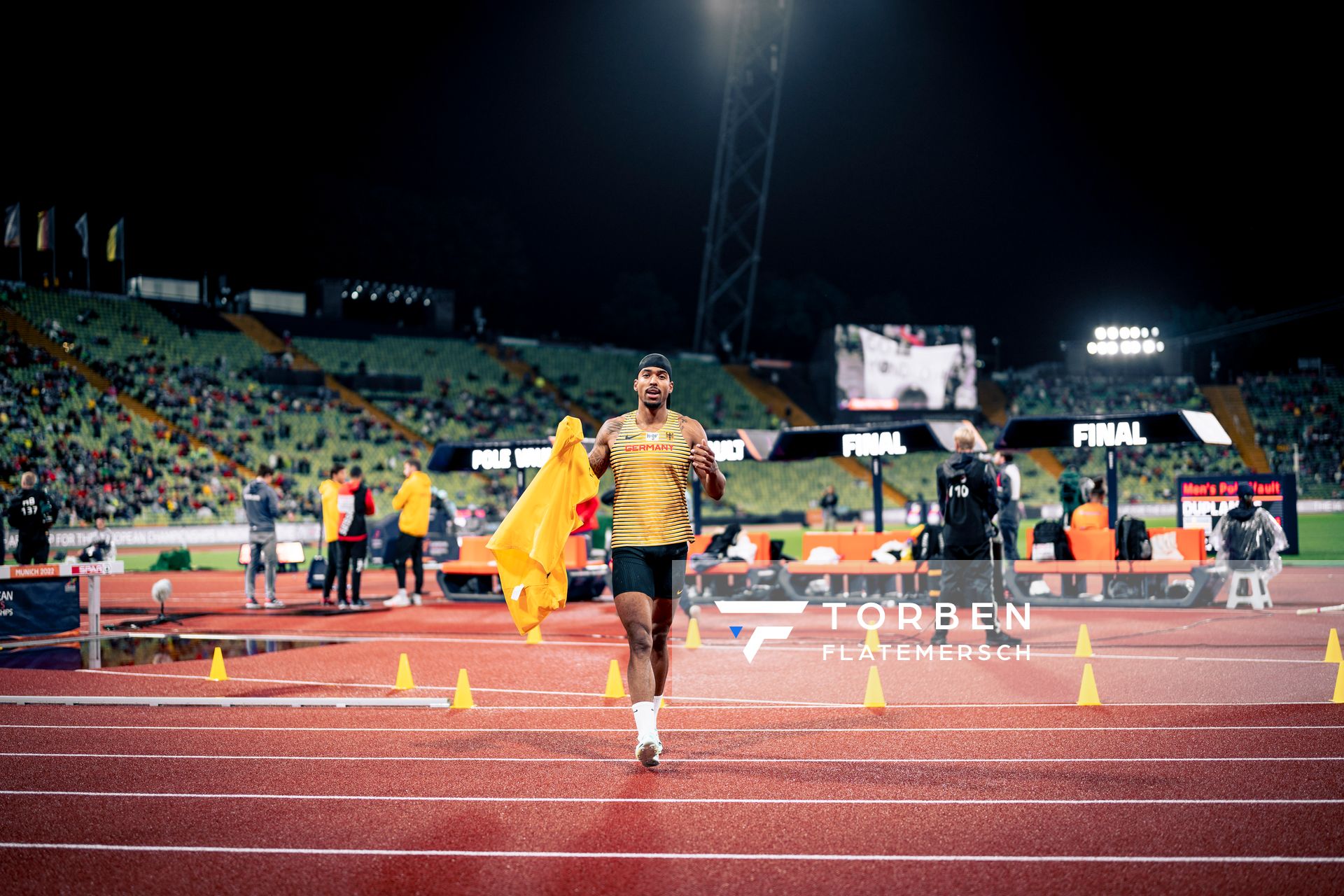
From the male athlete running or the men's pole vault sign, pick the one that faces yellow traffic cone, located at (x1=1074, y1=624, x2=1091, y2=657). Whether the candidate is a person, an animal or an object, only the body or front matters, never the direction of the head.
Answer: the men's pole vault sign

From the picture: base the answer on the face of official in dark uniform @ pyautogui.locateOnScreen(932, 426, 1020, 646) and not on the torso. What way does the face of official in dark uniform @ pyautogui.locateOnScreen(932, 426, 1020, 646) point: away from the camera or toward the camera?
away from the camera

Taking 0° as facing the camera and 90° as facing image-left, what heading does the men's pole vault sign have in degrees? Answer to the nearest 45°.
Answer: approximately 0°

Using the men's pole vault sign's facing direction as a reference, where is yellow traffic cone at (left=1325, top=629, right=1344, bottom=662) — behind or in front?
in front

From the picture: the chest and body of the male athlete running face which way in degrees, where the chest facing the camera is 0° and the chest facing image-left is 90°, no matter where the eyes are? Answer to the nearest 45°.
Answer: approximately 0°

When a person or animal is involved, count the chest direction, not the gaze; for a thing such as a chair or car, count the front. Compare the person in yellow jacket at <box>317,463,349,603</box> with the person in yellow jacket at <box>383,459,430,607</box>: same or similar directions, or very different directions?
very different directions

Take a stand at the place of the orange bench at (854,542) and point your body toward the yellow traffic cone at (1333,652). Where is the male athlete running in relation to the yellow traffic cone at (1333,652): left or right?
right
